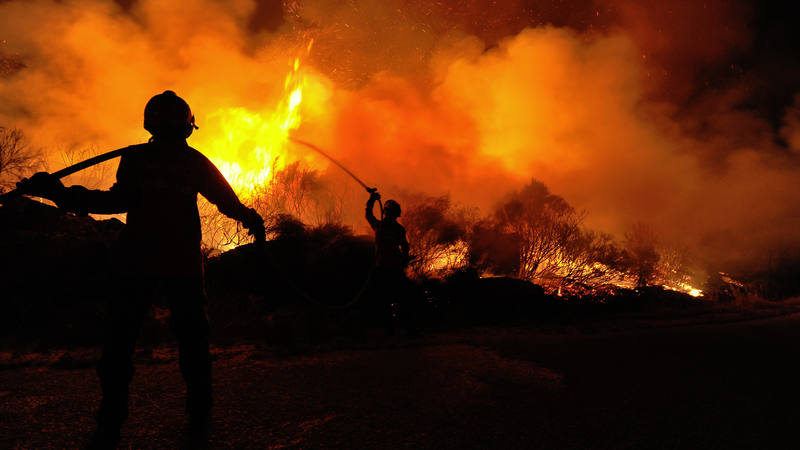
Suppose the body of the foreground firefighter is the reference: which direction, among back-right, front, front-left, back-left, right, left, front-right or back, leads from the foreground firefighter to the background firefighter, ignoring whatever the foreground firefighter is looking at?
front-right

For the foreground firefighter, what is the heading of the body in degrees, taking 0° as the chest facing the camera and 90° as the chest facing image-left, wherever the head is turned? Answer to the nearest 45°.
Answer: approximately 180°

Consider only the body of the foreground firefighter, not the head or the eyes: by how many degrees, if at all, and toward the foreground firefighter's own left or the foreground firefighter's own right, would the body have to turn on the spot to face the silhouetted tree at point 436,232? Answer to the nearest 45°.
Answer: approximately 45° to the foreground firefighter's own right
